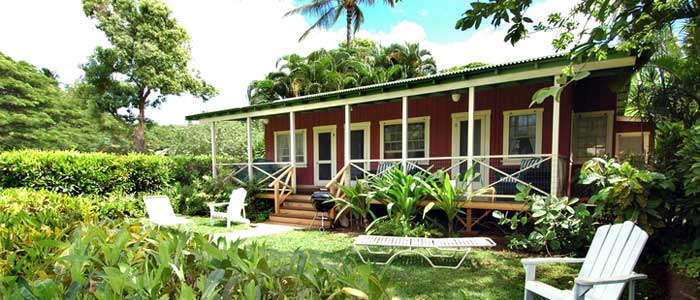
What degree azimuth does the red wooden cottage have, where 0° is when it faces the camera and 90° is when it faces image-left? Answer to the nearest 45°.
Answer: approximately 45°

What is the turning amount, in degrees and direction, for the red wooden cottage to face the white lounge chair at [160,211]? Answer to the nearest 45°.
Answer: approximately 45° to its right

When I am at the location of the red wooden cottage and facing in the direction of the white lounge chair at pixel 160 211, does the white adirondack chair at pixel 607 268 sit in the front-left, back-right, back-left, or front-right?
front-left

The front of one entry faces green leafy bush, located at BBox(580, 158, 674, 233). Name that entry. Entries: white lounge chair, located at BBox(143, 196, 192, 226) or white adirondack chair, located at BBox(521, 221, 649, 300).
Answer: the white lounge chair

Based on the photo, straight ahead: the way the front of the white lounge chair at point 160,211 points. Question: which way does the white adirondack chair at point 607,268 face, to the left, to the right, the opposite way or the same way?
the opposite way

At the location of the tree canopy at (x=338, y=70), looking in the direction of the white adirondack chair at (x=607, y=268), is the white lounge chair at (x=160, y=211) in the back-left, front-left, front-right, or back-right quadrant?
front-right

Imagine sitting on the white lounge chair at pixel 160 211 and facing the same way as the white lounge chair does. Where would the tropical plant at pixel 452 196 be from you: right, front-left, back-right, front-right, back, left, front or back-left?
front

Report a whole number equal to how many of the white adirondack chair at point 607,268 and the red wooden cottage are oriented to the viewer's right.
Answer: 0

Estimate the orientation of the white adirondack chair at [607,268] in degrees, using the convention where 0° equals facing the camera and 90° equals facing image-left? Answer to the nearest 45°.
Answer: approximately 45°

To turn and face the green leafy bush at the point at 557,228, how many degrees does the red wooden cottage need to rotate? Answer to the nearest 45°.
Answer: approximately 45° to its left

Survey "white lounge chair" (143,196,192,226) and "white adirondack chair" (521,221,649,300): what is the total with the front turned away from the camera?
0

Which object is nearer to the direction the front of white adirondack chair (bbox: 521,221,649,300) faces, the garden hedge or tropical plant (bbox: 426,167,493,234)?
the garden hedge

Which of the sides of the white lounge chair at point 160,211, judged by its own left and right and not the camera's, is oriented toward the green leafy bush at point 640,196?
front

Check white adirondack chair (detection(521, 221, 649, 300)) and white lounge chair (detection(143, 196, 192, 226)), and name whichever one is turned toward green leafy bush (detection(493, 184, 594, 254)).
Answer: the white lounge chair
